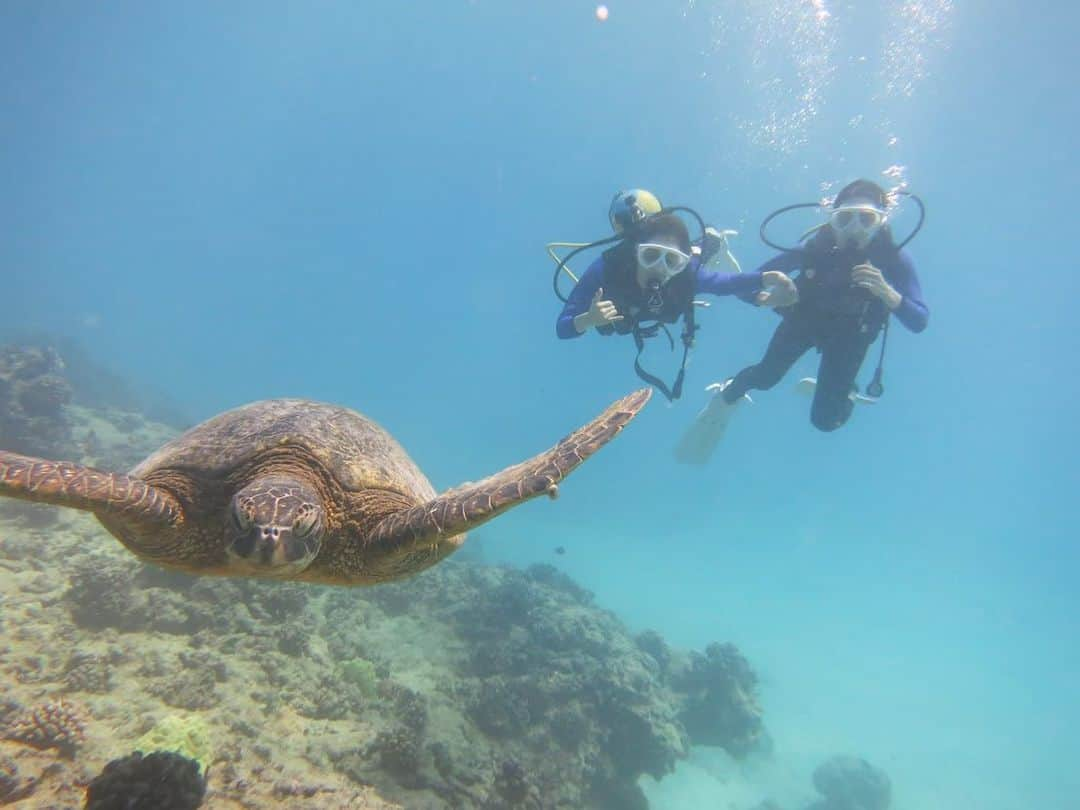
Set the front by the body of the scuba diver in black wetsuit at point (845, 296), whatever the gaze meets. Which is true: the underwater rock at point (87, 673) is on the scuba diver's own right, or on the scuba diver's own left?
on the scuba diver's own right

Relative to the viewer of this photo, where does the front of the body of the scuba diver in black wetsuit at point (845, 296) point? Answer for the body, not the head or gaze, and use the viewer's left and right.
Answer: facing the viewer

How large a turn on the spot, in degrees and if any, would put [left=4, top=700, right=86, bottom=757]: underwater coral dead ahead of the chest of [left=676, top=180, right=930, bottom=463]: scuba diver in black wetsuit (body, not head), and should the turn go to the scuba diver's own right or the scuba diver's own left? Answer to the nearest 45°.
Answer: approximately 45° to the scuba diver's own right

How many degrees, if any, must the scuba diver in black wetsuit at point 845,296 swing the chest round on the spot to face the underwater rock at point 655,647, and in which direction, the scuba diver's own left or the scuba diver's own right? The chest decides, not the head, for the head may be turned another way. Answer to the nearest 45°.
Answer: approximately 135° to the scuba diver's own right

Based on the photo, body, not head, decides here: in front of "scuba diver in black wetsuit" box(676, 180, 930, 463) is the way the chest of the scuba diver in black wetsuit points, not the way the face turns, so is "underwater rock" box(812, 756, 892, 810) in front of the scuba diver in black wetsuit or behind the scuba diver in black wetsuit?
behind

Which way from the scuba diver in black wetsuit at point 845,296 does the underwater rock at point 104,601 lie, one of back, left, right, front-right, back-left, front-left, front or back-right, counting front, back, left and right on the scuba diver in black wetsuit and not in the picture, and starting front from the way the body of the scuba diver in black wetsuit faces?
front-right
